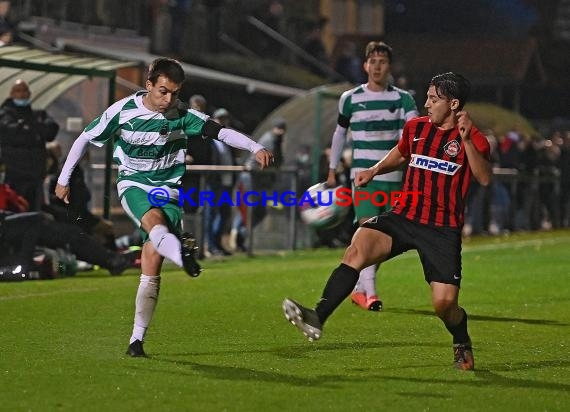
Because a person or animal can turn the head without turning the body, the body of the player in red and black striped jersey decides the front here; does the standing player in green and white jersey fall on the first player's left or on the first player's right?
on the first player's right

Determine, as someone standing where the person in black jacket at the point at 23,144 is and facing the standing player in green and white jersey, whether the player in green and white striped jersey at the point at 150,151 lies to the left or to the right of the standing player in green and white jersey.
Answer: right

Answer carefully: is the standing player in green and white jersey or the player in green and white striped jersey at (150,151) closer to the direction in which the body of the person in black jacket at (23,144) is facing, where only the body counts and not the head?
the player in green and white striped jersey

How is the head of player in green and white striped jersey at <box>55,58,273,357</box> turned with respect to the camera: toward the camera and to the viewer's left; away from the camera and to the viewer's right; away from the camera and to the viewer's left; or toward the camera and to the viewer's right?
toward the camera and to the viewer's right

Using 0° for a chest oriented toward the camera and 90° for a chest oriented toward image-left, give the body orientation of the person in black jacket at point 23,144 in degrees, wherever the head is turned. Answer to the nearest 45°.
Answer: approximately 0°

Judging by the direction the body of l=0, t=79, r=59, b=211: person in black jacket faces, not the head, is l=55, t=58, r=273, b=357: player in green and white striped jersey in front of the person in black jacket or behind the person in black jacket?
in front

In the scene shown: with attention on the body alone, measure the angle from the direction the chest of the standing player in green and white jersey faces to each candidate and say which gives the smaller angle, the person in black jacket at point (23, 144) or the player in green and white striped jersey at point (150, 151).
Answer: the player in green and white striped jersey

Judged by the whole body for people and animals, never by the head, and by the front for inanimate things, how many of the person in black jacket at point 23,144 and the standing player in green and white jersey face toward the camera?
2

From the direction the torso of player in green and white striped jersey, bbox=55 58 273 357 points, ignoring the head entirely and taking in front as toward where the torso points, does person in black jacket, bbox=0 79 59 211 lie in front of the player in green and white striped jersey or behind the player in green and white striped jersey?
behind

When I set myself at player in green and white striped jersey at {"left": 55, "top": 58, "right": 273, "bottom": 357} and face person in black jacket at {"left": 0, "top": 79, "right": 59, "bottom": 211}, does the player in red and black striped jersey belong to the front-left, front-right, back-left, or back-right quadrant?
back-right
